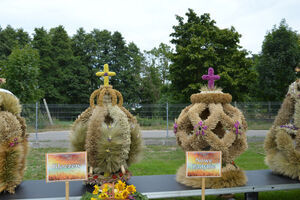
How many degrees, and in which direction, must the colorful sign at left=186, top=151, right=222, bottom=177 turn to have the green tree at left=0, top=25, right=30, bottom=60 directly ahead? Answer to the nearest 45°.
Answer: approximately 135° to its right

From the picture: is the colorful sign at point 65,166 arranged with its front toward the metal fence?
no

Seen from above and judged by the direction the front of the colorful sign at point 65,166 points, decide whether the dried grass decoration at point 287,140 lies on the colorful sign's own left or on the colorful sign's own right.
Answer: on the colorful sign's own left

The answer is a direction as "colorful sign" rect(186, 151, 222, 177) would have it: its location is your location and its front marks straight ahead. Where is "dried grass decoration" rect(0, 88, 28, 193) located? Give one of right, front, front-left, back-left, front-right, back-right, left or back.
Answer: right

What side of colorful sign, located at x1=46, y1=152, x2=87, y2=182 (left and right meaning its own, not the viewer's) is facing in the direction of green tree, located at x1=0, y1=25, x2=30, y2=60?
back

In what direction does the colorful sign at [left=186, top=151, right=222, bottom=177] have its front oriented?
toward the camera

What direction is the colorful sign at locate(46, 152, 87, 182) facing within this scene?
toward the camera

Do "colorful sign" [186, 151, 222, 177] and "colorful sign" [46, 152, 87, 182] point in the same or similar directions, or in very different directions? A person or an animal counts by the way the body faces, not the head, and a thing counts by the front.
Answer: same or similar directions

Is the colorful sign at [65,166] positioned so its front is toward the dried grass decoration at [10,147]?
no

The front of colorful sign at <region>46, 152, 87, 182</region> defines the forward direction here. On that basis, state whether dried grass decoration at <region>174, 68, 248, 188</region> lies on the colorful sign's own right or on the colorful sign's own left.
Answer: on the colorful sign's own left

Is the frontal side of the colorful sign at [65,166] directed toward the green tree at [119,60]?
no

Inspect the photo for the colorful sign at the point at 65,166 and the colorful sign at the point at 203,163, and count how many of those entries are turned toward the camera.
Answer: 2

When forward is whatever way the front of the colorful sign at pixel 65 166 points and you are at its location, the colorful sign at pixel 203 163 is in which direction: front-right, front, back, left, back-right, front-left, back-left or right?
left
